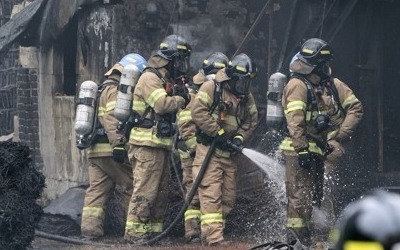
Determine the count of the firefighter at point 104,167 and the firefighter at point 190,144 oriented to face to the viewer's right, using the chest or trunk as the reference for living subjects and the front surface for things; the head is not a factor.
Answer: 2

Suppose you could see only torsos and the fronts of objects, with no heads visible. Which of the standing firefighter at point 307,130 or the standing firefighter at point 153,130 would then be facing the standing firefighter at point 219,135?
the standing firefighter at point 153,130

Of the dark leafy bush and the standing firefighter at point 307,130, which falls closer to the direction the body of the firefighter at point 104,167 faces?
the standing firefighter

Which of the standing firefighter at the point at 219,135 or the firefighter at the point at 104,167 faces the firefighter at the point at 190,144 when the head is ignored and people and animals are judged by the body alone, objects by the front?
the firefighter at the point at 104,167

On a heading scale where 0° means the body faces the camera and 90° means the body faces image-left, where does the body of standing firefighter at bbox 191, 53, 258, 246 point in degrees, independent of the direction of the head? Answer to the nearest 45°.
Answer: approximately 315°

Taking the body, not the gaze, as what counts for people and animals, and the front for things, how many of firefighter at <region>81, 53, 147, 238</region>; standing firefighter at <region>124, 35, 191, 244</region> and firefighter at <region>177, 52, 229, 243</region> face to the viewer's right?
3

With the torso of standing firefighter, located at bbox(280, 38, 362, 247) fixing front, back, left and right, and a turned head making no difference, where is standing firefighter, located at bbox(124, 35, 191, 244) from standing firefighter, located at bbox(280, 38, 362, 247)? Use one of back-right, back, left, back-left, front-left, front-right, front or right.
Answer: back-right

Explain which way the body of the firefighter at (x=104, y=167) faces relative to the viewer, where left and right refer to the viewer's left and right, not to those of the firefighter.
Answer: facing to the right of the viewer

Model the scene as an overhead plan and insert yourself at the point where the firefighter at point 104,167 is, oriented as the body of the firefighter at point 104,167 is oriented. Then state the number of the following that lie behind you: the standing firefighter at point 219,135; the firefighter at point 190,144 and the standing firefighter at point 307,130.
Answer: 0

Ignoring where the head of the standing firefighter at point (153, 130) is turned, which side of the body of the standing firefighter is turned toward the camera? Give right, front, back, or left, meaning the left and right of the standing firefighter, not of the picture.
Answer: right

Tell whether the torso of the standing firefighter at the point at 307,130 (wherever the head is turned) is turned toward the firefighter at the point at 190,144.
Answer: no

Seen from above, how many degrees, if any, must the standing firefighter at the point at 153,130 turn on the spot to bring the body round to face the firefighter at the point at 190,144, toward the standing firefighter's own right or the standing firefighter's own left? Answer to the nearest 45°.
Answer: approximately 45° to the standing firefighter's own left

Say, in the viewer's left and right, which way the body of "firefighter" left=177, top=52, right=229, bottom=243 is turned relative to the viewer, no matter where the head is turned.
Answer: facing to the right of the viewer

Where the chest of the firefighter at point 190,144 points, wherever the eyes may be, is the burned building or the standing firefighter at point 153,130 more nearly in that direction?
the burned building

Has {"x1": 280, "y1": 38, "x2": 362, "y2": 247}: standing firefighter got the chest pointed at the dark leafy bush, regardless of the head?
no

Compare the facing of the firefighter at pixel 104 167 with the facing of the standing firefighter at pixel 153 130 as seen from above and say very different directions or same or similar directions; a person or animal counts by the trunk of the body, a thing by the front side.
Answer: same or similar directions

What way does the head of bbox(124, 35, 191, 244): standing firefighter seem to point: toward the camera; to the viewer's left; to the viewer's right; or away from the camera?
to the viewer's right
